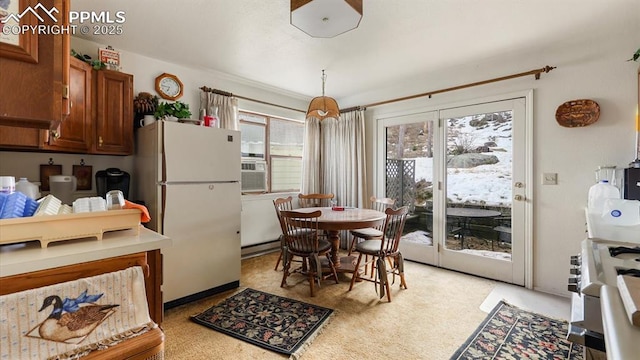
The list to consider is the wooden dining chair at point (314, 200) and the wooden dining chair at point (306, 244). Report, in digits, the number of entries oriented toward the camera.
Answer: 1

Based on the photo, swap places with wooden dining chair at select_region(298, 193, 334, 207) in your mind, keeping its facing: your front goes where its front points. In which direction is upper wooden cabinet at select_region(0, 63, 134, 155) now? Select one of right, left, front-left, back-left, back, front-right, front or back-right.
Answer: front-right

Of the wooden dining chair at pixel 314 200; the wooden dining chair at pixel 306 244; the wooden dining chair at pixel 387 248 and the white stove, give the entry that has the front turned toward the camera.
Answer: the wooden dining chair at pixel 314 200

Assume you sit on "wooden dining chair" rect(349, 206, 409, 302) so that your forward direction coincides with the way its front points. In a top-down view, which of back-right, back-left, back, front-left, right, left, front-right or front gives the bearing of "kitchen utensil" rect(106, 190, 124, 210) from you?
left

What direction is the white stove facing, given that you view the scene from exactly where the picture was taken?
facing to the left of the viewer

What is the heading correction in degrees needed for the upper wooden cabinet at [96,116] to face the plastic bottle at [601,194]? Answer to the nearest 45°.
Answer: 0° — it already faces it

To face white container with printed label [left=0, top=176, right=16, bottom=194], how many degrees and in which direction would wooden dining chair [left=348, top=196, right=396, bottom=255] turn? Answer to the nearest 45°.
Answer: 0° — it already faces it

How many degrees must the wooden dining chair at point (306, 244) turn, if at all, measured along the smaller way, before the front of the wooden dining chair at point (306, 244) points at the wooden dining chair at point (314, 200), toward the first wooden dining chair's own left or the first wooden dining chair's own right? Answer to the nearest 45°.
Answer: approximately 45° to the first wooden dining chair's own left

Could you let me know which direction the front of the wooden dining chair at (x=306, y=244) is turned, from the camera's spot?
facing away from the viewer and to the right of the viewer

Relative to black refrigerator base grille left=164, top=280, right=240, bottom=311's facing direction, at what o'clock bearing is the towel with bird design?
The towel with bird design is roughly at 2 o'clock from the black refrigerator base grille.

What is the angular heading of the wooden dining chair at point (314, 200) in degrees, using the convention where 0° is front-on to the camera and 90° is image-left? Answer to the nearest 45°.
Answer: approximately 0°

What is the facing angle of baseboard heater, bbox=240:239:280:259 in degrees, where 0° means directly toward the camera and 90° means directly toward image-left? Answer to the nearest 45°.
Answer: approximately 315°

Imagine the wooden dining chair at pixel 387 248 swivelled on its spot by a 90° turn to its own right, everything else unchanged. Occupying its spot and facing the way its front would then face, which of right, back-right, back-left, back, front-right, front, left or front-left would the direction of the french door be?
front

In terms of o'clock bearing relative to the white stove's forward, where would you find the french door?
The french door is roughly at 2 o'clock from the white stove.
